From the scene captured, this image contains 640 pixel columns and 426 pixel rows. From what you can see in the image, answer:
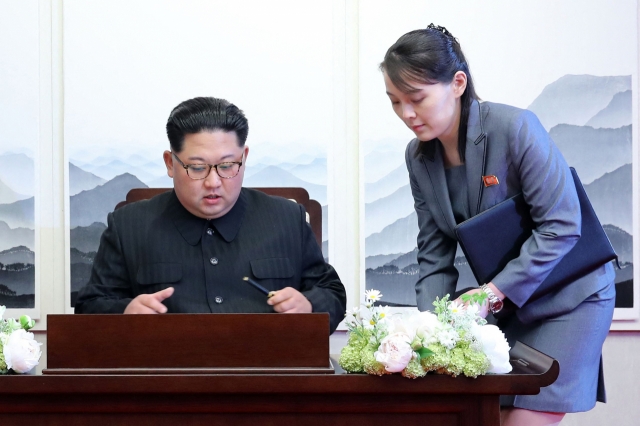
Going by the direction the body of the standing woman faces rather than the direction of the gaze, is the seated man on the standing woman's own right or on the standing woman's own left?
on the standing woman's own right

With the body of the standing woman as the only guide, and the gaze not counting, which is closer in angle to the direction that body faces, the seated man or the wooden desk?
the wooden desk

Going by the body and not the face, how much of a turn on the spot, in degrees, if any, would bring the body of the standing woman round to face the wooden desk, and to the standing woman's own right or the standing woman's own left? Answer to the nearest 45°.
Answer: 0° — they already face it

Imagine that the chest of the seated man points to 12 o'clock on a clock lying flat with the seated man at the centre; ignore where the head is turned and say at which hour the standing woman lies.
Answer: The standing woman is roughly at 10 o'clock from the seated man.

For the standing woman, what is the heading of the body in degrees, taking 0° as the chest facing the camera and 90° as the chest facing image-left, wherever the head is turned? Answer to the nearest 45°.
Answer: approximately 45°

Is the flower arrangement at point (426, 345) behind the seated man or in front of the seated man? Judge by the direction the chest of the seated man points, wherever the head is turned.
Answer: in front

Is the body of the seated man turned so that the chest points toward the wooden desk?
yes

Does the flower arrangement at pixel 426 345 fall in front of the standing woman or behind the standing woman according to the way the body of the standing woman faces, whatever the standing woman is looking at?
in front

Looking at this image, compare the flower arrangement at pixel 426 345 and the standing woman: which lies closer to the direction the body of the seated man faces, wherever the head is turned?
the flower arrangement
